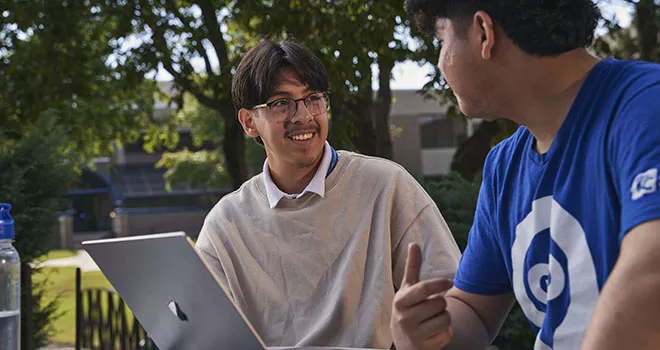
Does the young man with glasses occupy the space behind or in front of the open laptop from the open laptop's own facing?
in front

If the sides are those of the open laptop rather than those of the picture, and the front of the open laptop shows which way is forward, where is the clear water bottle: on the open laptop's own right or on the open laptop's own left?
on the open laptop's own left

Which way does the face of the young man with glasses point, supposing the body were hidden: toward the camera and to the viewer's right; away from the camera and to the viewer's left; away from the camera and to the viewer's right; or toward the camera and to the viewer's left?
toward the camera and to the viewer's right

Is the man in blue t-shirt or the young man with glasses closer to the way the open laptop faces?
the young man with glasses

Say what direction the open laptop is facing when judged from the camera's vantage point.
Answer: facing away from the viewer and to the right of the viewer

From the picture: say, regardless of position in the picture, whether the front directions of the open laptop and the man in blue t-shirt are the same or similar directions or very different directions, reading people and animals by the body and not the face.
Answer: very different directions

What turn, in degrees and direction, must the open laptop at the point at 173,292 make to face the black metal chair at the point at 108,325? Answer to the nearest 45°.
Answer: approximately 45° to its left

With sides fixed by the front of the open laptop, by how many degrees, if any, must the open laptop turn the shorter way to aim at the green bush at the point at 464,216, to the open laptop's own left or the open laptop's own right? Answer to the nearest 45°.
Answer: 0° — it already faces it

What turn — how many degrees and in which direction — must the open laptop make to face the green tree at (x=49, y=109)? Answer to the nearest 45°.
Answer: approximately 45° to its left

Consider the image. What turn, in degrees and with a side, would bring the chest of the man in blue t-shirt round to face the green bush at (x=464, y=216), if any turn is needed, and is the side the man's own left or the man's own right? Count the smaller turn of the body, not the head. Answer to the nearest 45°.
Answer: approximately 135° to the man's own right

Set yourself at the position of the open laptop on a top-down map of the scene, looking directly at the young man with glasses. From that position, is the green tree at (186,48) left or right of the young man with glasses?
left
